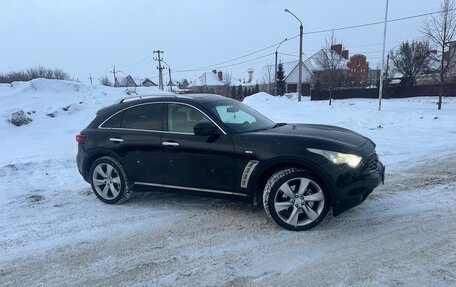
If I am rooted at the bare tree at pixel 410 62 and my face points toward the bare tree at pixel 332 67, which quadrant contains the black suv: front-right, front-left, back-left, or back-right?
front-left

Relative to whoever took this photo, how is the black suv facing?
facing the viewer and to the right of the viewer
